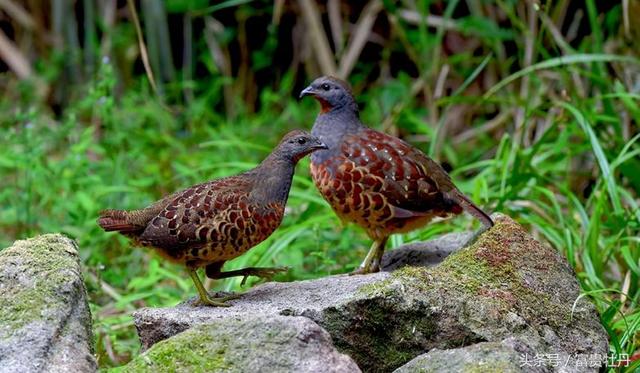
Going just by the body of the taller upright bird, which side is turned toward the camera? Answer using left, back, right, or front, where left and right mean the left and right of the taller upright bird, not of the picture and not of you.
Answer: left
